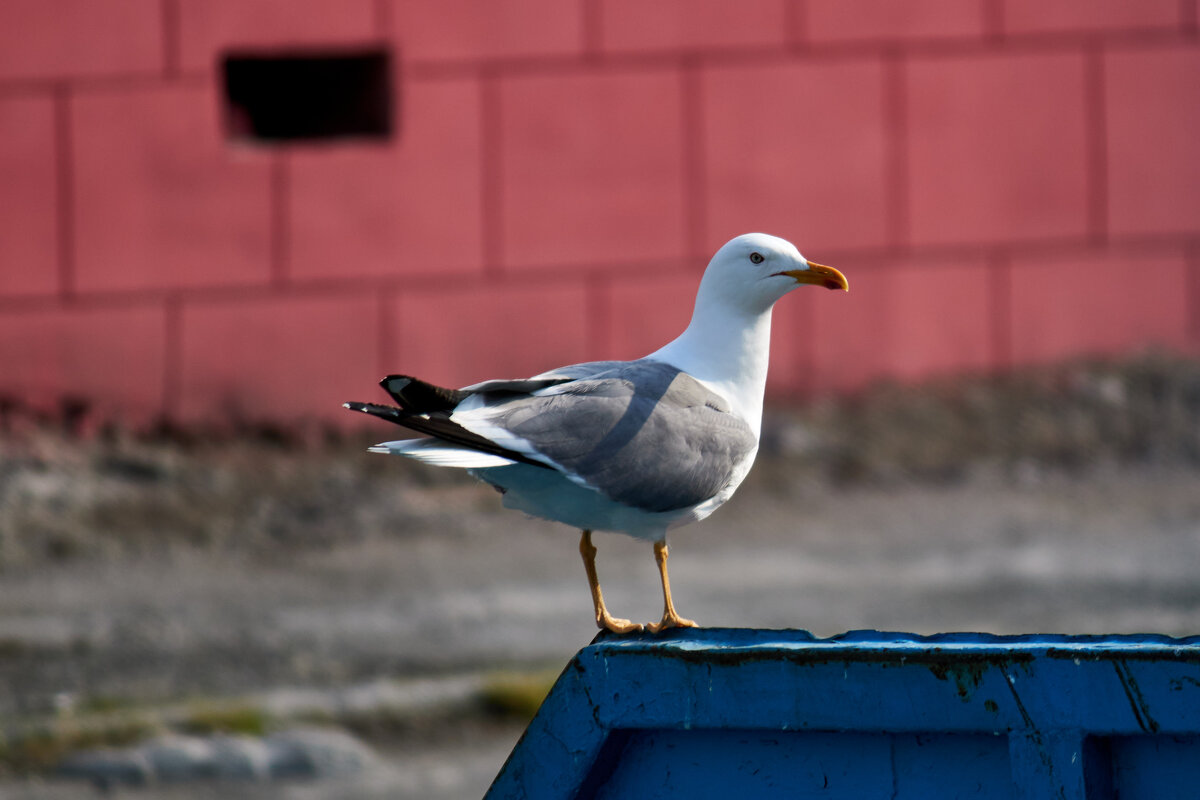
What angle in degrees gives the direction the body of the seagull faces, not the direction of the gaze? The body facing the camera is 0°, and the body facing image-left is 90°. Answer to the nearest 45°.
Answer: approximately 270°
